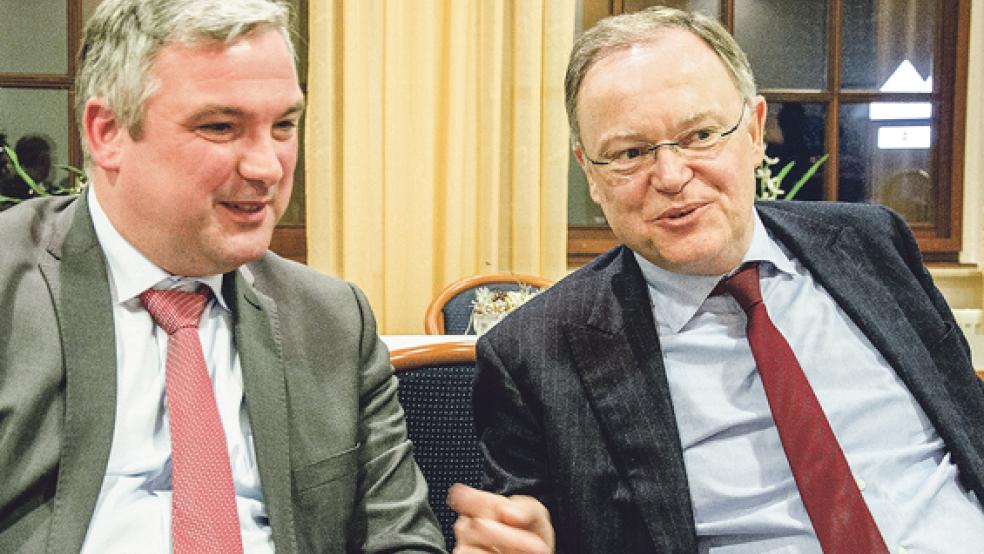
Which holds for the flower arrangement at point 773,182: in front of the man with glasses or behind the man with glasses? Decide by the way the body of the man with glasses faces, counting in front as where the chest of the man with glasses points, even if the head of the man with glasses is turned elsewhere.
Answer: behind

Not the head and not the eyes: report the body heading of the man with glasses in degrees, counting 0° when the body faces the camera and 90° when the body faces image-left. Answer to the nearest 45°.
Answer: approximately 0°

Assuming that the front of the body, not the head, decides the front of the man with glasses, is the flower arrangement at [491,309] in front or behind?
behind

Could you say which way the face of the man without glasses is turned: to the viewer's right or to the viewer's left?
to the viewer's right

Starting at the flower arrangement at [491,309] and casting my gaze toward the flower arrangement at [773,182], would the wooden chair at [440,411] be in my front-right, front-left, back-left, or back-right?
back-right
